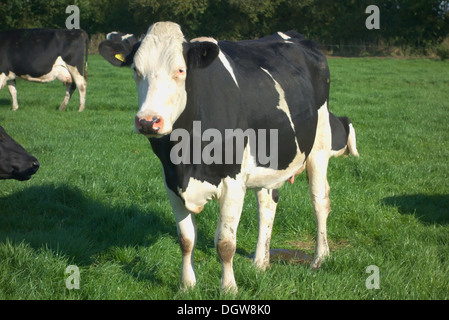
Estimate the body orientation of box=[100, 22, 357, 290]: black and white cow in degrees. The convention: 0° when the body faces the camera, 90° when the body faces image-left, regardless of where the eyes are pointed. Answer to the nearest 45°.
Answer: approximately 45°

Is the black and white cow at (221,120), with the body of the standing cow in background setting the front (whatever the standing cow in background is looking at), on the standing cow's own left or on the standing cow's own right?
on the standing cow's own left

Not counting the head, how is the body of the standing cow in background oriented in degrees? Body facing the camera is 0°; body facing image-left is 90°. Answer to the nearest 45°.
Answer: approximately 90°

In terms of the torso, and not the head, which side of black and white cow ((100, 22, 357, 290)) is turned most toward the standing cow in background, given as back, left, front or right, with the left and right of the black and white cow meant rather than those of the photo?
right
